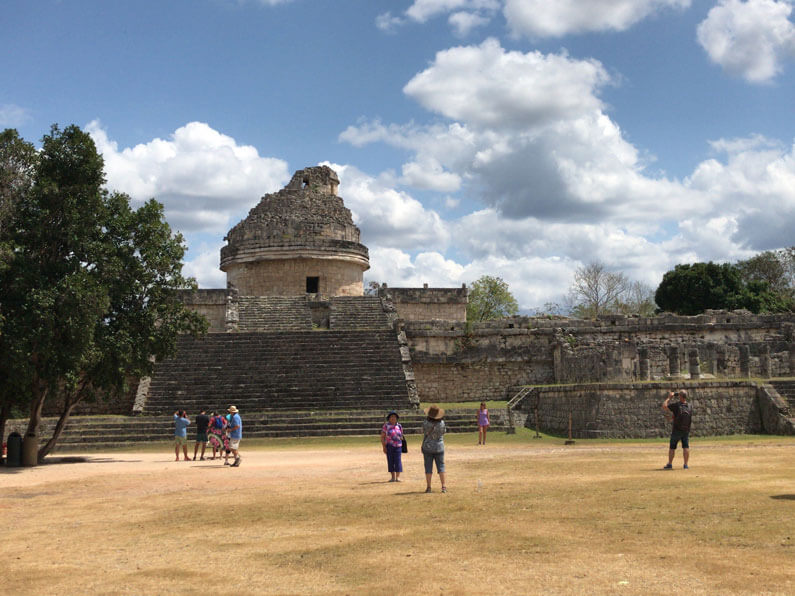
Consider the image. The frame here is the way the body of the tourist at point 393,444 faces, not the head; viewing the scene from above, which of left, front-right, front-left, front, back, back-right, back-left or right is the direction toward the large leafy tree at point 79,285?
back-right

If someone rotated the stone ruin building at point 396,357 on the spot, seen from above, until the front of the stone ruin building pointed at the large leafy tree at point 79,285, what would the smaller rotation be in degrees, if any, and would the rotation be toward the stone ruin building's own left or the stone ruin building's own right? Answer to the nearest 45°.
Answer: approximately 45° to the stone ruin building's own right

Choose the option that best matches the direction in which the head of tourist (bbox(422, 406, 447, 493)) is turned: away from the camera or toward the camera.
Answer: away from the camera

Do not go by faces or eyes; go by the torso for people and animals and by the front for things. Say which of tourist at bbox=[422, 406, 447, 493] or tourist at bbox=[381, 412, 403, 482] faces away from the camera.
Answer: tourist at bbox=[422, 406, 447, 493]

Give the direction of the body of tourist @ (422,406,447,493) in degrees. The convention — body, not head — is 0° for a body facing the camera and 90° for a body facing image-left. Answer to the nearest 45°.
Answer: approximately 180°

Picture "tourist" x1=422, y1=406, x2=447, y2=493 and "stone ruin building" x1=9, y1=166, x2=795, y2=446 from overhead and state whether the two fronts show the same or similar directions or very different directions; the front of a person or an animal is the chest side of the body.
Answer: very different directions

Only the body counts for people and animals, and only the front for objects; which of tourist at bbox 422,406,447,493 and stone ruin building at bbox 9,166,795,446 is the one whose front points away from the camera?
the tourist

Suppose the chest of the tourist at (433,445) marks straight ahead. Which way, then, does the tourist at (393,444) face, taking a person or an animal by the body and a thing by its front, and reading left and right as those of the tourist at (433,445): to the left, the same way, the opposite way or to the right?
the opposite way

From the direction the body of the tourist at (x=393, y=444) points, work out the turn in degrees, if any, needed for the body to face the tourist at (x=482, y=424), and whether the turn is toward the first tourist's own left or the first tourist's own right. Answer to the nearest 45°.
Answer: approximately 180°

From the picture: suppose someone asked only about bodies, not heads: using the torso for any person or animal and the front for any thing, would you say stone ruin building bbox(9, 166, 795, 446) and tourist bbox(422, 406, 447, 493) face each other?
yes

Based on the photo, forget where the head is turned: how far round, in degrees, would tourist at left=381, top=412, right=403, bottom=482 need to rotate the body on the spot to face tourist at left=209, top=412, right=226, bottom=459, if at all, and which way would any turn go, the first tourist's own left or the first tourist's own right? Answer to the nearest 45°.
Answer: approximately 135° to the first tourist's own right

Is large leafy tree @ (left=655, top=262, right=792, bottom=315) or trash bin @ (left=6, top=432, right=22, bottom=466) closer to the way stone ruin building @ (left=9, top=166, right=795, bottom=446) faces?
the trash bin

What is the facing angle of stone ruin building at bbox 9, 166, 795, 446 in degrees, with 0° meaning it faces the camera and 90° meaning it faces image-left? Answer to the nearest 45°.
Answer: approximately 0°
